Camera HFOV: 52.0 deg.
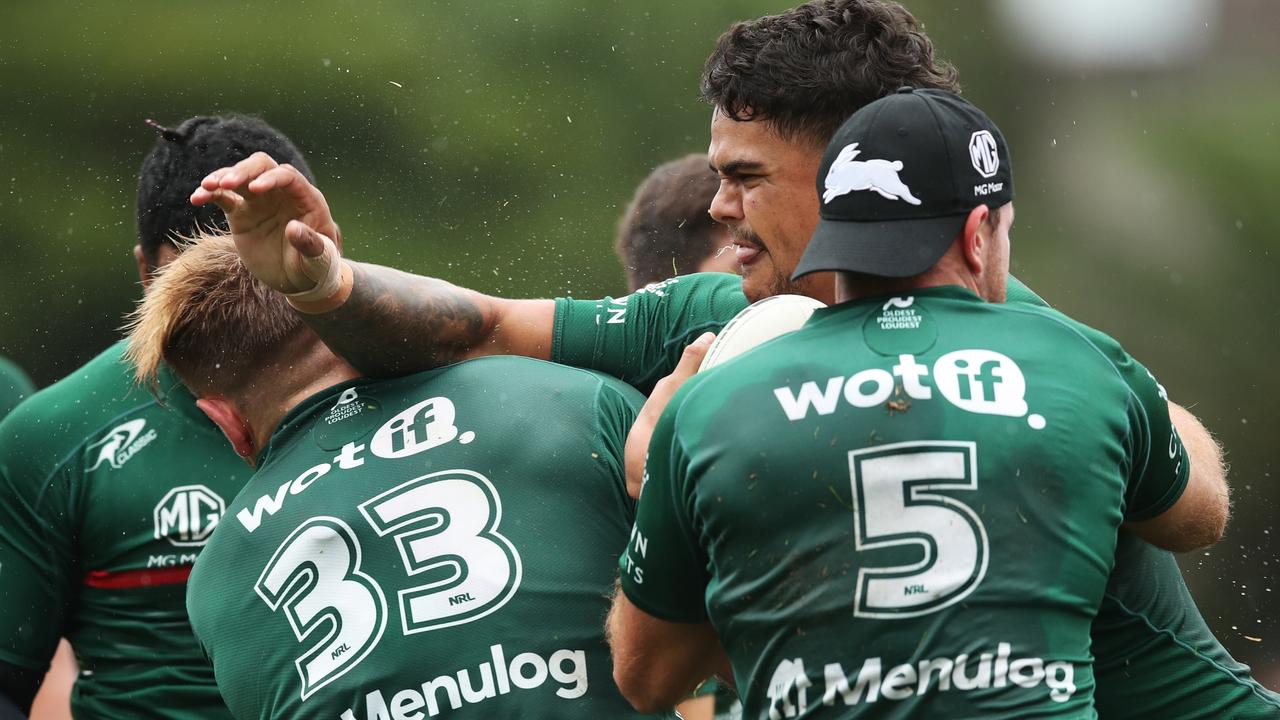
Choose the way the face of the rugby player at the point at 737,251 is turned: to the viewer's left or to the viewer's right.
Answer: to the viewer's left

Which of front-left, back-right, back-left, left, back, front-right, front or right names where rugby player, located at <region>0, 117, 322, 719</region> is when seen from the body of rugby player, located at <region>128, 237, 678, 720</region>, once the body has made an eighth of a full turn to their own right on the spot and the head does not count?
left

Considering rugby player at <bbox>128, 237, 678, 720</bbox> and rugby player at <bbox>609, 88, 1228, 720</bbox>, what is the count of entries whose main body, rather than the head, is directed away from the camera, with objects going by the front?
2

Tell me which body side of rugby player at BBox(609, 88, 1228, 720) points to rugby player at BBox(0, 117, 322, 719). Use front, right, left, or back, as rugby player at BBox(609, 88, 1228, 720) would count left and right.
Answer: left

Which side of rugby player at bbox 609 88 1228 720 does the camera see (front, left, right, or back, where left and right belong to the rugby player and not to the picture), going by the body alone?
back

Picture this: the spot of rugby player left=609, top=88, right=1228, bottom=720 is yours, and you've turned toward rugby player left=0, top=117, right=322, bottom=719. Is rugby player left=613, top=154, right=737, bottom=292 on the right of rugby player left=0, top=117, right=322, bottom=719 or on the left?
right

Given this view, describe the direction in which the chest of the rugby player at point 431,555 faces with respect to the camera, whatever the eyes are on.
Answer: away from the camera
